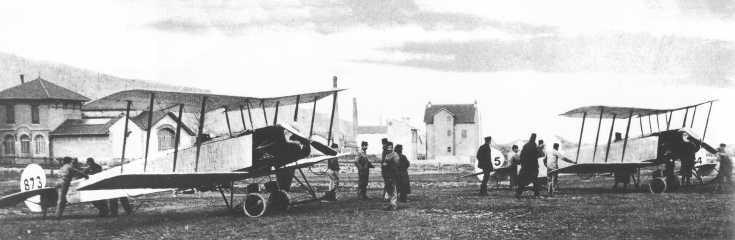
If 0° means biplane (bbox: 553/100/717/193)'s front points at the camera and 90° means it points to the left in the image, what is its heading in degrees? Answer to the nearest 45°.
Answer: approximately 315°

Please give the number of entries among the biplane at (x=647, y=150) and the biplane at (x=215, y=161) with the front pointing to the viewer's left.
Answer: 0

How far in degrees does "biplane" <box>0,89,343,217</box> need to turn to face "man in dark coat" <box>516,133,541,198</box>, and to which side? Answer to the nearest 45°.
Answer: approximately 45° to its left

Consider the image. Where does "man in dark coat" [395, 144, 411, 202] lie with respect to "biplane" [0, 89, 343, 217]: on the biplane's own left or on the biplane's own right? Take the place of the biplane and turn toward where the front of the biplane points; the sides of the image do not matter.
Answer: on the biplane's own left

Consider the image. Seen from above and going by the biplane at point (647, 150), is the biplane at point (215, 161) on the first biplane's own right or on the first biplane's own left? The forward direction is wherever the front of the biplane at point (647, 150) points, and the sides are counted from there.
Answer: on the first biplane's own right

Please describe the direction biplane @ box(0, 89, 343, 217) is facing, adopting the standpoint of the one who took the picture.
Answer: facing the viewer and to the right of the viewer

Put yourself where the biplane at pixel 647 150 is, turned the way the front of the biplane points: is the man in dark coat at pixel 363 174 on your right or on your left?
on your right

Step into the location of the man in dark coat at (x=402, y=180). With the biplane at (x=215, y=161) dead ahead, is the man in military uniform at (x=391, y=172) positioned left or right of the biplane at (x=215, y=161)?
left
